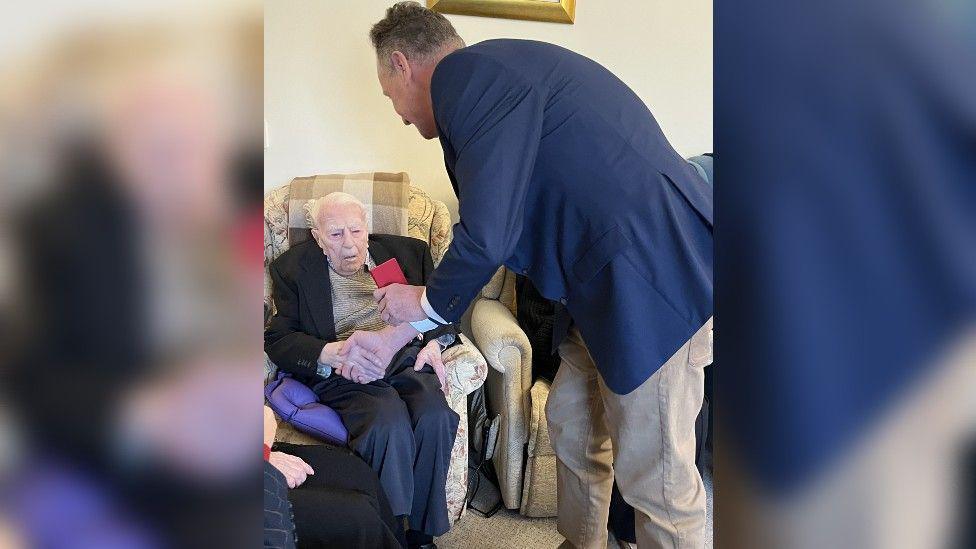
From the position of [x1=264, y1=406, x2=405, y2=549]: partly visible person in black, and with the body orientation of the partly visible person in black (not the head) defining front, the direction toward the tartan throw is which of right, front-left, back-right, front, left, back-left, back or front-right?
left

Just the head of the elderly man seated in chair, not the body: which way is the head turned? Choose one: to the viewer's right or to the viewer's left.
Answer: to the viewer's right

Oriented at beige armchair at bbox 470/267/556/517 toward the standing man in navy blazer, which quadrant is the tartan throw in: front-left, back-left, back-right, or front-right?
back-right

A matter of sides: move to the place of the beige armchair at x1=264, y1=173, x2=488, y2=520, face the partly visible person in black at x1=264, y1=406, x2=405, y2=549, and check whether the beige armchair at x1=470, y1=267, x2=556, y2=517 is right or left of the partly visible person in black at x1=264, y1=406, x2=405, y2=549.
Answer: left

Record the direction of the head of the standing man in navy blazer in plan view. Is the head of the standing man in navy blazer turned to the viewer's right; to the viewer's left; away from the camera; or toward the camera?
to the viewer's left

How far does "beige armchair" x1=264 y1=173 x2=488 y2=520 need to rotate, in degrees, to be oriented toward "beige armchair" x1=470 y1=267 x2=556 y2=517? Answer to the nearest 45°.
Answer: approximately 45° to its left

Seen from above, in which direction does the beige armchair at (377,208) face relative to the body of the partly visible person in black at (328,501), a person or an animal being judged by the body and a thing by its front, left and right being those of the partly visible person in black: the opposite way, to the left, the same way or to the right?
to the right

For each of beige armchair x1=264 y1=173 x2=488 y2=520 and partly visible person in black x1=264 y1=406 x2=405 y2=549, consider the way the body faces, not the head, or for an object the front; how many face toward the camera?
1

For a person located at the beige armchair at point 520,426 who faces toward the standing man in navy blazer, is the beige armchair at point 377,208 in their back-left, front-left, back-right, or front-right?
back-right

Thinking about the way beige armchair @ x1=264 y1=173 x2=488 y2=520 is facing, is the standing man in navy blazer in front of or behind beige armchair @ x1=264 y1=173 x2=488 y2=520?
in front

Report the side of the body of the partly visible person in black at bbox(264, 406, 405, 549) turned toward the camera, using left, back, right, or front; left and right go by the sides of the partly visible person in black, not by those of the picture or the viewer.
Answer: right
